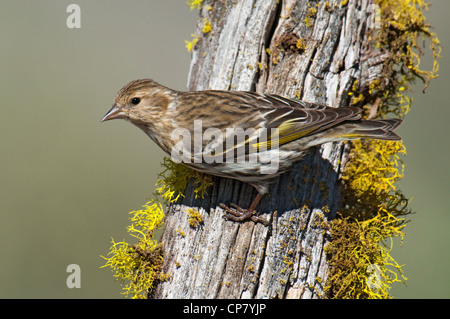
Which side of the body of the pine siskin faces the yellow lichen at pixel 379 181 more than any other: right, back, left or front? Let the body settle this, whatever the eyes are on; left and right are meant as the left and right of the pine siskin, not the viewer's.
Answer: back

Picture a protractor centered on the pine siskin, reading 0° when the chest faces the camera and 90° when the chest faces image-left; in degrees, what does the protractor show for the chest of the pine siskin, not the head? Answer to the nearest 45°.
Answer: approximately 90°
